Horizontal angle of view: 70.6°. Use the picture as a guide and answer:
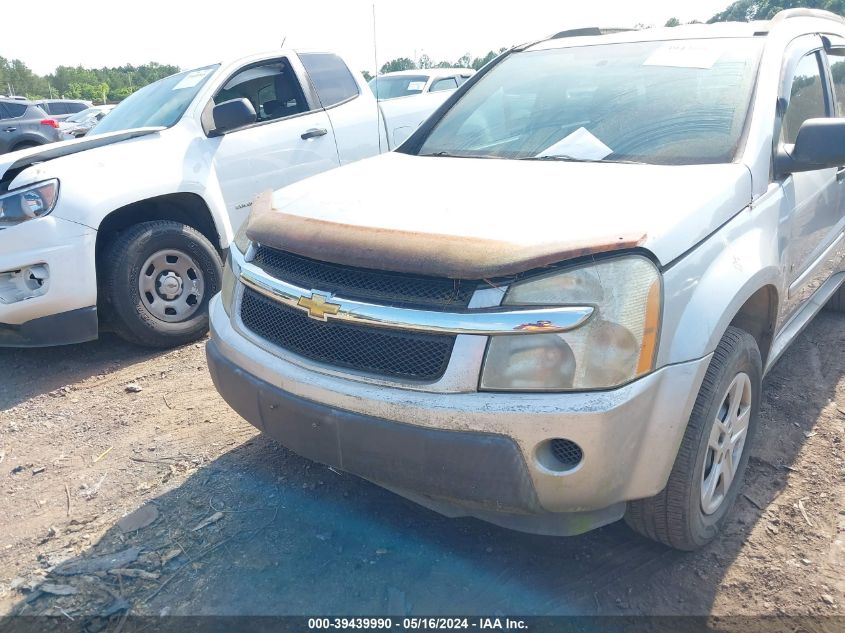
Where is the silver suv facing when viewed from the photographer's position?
facing the viewer and to the left of the viewer

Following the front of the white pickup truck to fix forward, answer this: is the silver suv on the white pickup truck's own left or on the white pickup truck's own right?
on the white pickup truck's own left

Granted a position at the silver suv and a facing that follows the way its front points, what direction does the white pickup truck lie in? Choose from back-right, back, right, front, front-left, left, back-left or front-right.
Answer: right

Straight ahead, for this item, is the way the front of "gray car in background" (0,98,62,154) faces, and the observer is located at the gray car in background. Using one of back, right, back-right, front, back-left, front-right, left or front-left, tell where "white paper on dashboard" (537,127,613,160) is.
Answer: left

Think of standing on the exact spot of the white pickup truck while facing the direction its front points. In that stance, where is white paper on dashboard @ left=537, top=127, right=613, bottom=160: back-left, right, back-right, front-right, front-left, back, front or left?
left
